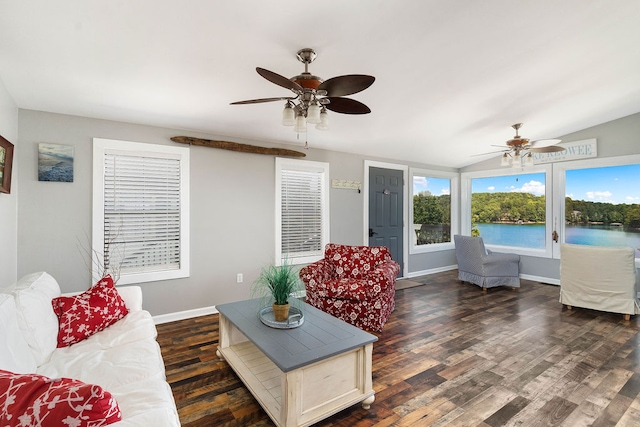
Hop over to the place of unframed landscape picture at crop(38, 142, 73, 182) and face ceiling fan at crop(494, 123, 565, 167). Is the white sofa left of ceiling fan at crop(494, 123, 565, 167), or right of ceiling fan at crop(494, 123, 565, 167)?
right

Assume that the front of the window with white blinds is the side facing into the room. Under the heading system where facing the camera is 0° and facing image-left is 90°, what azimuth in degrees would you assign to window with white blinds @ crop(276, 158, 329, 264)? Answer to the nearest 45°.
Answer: approximately 315°

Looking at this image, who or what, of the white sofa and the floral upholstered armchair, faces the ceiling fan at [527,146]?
the white sofa

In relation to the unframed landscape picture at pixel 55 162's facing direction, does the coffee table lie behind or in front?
in front

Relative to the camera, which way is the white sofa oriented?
to the viewer's right

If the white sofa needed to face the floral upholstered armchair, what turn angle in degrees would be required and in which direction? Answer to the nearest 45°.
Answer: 0° — it already faces it

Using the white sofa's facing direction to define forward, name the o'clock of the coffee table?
The coffee table is roughly at 1 o'clock from the white sofa.

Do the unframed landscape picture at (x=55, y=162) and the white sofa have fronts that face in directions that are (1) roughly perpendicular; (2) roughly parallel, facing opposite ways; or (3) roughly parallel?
roughly perpendicular

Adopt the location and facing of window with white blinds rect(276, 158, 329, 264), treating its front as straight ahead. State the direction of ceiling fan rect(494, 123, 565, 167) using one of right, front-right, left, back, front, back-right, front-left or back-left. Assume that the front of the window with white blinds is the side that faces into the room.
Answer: front-left

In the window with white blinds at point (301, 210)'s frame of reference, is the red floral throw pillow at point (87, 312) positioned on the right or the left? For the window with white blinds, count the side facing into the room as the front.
on its right
